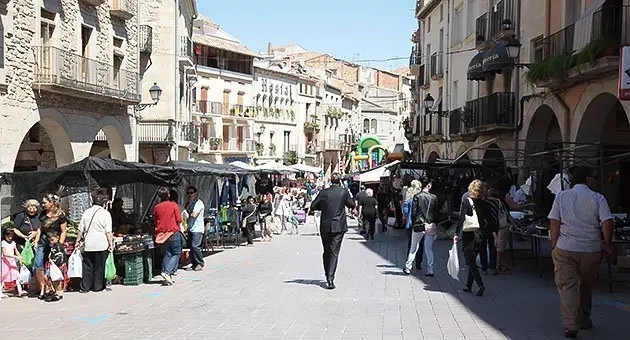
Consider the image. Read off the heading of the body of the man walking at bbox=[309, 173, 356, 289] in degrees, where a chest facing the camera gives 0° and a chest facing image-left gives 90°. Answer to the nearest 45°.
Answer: approximately 180°

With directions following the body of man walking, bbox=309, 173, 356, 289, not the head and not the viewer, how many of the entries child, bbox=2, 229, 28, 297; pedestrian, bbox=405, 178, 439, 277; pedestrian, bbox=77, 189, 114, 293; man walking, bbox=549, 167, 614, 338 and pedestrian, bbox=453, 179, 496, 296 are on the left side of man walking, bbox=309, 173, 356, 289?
2

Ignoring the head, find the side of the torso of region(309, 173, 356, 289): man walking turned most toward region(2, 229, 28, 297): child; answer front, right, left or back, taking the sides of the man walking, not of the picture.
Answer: left

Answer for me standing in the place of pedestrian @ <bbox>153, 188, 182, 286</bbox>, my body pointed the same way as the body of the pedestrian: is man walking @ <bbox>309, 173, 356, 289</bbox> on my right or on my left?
on my right

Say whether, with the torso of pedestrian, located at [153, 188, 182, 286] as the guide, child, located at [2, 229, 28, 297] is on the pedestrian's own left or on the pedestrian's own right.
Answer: on the pedestrian's own left

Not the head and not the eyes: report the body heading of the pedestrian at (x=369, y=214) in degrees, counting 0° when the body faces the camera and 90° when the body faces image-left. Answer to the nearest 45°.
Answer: approximately 180°

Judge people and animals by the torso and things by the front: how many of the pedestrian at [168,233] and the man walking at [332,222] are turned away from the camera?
2
